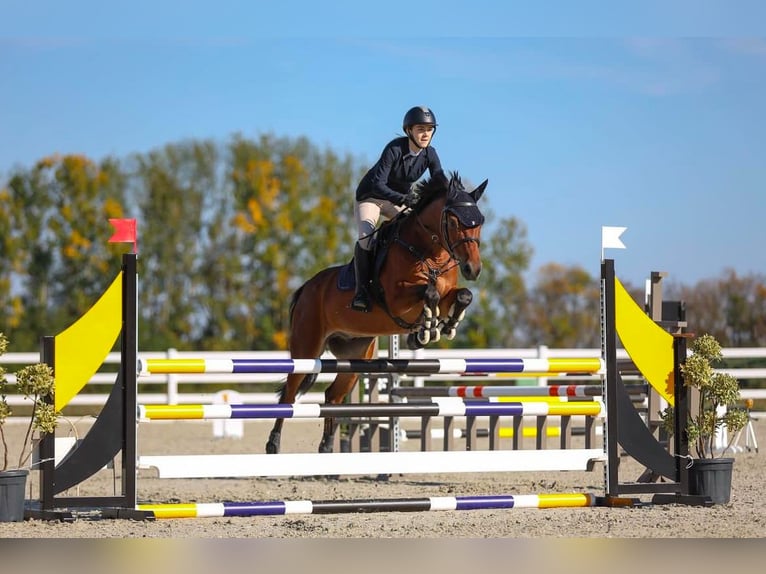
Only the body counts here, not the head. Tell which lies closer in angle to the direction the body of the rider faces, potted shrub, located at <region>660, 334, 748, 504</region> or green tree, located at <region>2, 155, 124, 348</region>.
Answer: the potted shrub

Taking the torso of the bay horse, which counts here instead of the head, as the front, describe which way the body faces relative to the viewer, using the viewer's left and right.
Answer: facing the viewer and to the right of the viewer

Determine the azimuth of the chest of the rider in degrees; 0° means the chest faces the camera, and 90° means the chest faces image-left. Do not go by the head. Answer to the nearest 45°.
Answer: approximately 315°

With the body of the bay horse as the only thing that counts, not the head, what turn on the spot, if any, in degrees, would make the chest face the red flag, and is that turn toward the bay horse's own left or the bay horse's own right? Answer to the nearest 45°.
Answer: approximately 90° to the bay horse's own right

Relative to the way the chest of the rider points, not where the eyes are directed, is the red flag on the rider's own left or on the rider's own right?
on the rider's own right

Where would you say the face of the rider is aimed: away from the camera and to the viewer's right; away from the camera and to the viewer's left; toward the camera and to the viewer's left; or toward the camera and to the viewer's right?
toward the camera and to the viewer's right

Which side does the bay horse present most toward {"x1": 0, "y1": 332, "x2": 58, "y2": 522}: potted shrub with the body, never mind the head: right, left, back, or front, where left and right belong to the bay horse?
right

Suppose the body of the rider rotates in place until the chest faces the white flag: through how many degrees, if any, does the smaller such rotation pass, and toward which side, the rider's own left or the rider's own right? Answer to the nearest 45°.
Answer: approximately 45° to the rider's own left
